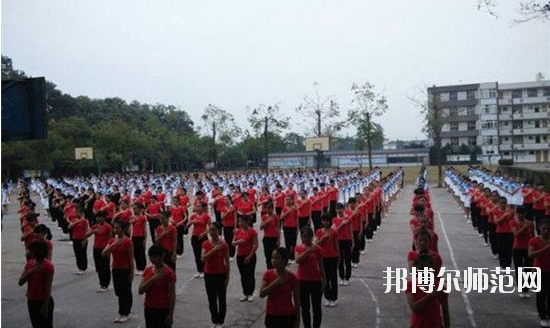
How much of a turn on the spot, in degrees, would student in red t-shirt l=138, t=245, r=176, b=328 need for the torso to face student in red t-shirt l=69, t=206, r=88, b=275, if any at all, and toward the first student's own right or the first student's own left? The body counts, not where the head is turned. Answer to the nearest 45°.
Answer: approximately 135° to the first student's own right

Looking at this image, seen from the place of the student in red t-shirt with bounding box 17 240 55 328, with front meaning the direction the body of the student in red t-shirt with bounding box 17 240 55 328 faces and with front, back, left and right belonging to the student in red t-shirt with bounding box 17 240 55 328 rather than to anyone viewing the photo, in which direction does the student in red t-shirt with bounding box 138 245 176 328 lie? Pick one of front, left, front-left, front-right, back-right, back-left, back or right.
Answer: left

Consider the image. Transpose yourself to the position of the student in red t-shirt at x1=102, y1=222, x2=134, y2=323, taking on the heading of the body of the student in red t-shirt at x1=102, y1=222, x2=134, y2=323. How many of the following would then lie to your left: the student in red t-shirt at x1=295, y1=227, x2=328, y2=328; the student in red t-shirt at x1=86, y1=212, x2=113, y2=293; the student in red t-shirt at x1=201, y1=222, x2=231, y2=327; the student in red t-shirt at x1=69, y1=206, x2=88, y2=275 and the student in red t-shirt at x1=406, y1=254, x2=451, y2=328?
3

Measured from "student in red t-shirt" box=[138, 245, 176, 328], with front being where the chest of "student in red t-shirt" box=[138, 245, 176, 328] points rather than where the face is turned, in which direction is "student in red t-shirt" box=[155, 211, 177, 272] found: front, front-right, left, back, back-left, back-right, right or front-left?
back-right

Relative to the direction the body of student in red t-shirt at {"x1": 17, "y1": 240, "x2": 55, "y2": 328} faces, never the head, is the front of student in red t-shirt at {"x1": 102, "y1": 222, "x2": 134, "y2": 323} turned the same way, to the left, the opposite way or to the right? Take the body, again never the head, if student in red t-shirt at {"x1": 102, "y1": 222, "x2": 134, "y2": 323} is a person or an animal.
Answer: the same way

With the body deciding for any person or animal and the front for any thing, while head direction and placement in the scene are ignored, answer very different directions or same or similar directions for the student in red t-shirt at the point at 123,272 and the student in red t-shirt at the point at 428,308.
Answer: same or similar directions

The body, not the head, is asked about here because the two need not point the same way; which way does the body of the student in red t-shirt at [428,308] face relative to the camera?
toward the camera

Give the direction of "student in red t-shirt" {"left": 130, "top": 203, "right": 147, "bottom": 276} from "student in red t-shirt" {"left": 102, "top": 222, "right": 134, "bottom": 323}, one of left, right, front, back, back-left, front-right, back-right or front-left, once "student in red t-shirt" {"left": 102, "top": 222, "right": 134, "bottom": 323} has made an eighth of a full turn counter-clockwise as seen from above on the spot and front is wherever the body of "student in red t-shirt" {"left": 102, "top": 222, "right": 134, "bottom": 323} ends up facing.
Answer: back

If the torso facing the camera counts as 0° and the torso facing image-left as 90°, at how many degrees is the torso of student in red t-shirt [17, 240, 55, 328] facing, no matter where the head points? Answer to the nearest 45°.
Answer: approximately 45°

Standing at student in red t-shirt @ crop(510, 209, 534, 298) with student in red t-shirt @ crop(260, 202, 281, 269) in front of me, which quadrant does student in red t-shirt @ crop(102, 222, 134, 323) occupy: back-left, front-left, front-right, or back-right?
front-left

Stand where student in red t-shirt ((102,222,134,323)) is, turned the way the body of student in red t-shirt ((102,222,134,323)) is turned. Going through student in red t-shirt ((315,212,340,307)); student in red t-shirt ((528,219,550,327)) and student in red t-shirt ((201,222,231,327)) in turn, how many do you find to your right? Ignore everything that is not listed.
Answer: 0

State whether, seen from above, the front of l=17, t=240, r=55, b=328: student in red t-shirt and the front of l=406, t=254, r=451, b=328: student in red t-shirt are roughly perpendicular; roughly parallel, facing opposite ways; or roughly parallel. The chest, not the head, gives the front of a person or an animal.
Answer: roughly parallel

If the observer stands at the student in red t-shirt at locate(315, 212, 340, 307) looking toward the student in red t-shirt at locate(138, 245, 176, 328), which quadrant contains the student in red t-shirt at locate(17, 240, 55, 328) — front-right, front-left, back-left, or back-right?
front-right

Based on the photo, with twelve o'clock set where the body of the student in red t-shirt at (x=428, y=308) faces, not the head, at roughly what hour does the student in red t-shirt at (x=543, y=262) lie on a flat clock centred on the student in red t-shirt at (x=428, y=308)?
the student in red t-shirt at (x=543, y=262) is roughly at 7 o'clock from the student in red t-shirt at (x=428, y=308).

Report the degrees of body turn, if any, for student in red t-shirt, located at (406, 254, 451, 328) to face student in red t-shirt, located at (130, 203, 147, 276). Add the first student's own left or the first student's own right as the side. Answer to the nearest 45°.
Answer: approximately 135° to the first student's own right

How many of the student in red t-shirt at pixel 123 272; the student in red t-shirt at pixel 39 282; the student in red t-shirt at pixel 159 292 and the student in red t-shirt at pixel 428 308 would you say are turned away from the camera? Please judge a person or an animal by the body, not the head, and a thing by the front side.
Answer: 0

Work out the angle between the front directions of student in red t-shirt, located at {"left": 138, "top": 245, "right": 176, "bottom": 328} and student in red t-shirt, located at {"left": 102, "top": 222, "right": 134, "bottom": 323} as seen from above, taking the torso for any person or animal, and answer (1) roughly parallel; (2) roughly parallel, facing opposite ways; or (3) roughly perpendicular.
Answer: roughly parallel
